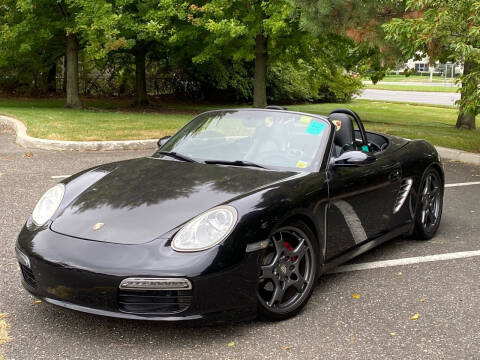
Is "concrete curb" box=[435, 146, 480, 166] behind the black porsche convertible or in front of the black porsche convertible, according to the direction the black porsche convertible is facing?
behind

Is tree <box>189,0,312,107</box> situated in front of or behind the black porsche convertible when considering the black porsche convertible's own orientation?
behind

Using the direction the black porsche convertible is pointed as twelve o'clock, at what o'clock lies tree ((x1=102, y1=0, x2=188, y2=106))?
The tree is roughly at 4 o'clock from the black porsche convertible.

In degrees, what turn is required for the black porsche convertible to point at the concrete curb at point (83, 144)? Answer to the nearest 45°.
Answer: approximately 135° to its right

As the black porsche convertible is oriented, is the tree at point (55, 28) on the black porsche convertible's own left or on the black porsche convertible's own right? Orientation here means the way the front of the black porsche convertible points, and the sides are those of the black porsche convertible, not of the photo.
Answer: on the black porsche convertible's own right

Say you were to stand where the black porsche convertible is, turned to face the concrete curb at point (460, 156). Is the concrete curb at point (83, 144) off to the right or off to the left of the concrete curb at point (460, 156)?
left

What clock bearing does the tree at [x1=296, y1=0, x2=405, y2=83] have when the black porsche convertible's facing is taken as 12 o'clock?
The tree is roughly at 5 o'clock from the black porsche convertible.

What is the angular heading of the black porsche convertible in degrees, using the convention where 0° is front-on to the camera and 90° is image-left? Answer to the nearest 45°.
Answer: approximately 45°
